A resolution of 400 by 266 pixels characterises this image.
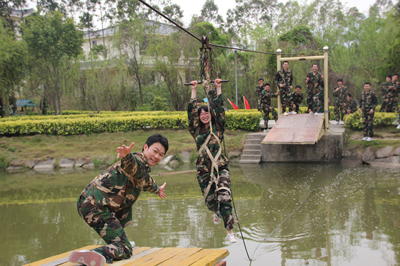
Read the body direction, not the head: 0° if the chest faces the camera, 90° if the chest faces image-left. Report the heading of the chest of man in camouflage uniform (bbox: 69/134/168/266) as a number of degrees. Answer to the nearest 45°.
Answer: approximately 270°

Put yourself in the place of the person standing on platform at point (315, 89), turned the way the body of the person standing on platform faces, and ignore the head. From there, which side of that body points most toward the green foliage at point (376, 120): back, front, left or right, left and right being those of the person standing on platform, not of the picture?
left

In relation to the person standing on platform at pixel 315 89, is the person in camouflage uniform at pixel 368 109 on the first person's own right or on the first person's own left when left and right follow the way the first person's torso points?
on the first person's own left

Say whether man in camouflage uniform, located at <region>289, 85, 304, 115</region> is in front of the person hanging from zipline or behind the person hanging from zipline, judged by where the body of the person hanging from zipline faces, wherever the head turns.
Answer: behind

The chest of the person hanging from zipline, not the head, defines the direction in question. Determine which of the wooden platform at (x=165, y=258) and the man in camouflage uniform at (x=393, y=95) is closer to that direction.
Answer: the wooden platform

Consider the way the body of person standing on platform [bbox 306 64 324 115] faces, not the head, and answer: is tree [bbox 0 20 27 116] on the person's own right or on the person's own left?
on the person's own right
